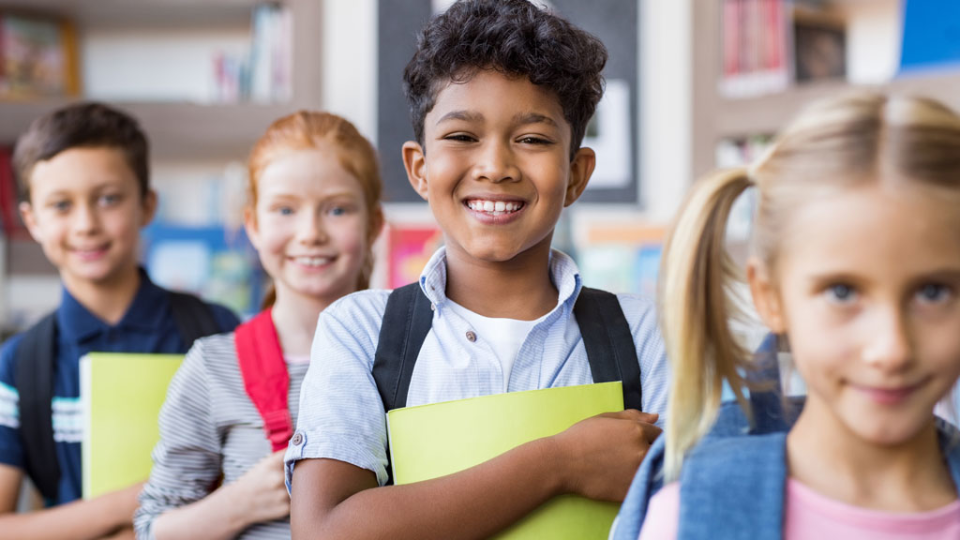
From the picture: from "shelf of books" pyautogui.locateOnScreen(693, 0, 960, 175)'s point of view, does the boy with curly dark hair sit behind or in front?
in front

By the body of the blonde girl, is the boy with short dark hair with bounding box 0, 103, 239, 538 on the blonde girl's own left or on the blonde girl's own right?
on the blonde girl's own right

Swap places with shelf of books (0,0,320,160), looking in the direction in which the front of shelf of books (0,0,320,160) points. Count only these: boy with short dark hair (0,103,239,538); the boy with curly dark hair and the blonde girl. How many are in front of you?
3

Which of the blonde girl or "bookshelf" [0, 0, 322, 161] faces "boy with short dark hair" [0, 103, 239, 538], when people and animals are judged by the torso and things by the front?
the bookshelf

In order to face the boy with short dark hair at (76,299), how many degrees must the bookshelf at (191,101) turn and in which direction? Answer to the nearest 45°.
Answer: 0° — it already faces them

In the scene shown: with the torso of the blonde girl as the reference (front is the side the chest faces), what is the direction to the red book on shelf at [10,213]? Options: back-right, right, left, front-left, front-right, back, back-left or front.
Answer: back-right

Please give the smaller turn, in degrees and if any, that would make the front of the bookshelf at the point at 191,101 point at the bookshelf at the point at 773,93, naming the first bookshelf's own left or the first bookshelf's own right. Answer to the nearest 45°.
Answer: approximately 90° to the first bookshelf's own left
